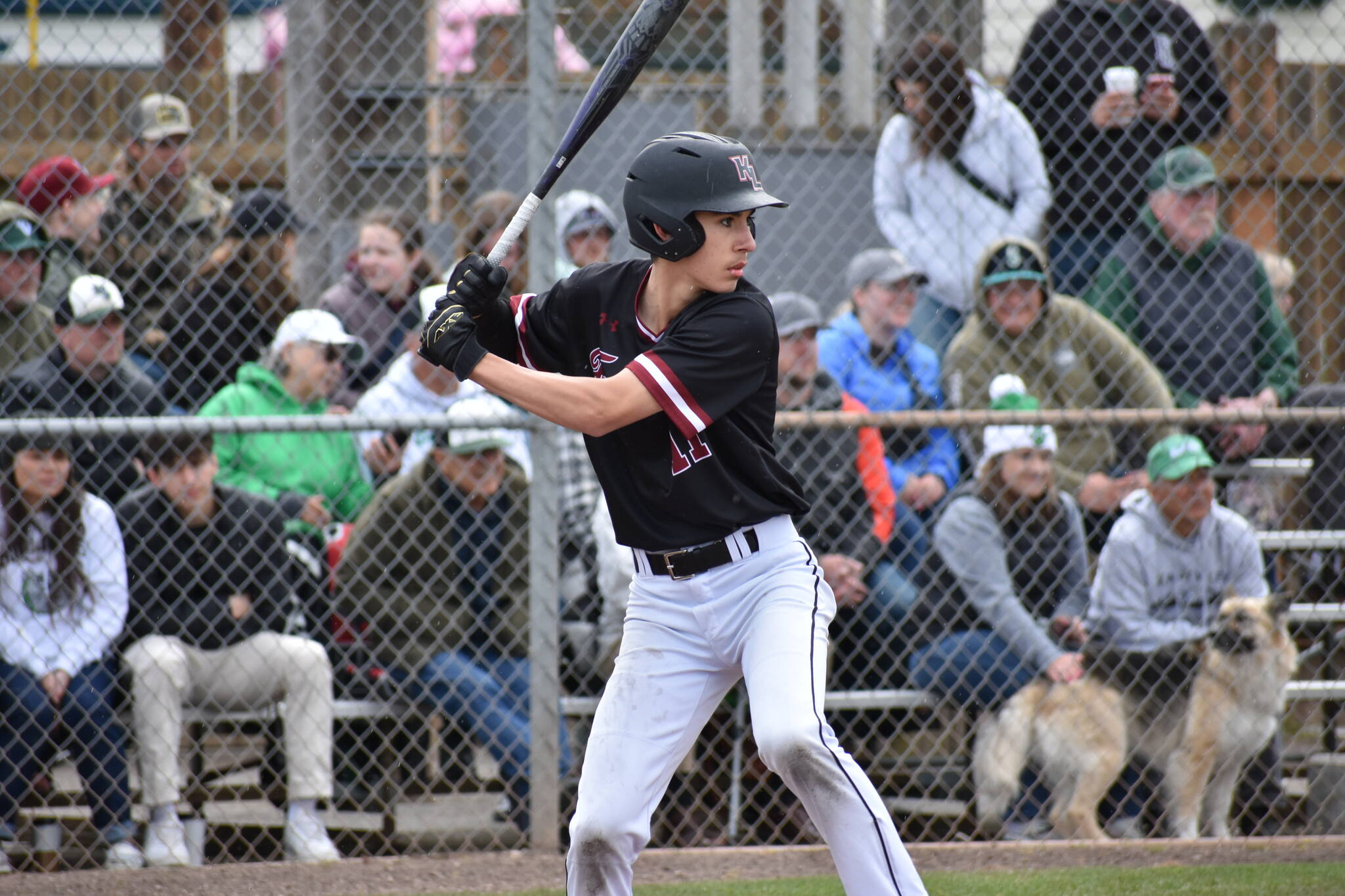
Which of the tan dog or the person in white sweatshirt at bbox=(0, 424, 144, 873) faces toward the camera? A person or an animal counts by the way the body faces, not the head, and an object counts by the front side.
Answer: the person in white sweatshirt

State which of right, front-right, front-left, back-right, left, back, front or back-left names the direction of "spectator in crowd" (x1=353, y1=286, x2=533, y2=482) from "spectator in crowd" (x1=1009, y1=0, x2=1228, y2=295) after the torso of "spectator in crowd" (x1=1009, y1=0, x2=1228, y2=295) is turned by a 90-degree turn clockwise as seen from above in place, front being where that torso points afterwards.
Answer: front-left

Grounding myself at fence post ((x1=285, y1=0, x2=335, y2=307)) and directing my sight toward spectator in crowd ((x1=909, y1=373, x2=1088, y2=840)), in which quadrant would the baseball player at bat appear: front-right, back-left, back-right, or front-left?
front-right

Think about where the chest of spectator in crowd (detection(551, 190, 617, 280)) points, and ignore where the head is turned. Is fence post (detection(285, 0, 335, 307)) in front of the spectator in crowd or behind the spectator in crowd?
behind

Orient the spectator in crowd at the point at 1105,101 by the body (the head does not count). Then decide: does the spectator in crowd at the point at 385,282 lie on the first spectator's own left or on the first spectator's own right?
on the first spectator's own right

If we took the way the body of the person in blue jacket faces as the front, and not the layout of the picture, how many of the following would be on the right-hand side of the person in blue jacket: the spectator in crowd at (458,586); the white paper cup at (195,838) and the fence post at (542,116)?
3

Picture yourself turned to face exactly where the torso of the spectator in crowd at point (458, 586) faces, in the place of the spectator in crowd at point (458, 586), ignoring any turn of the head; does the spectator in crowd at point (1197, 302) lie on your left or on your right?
on your left

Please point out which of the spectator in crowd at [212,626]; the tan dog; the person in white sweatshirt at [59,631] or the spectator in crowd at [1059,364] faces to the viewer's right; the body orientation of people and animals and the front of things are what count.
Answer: the tan dog

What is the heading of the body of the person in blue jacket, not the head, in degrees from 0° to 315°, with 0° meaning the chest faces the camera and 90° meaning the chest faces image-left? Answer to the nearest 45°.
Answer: approximately 315°

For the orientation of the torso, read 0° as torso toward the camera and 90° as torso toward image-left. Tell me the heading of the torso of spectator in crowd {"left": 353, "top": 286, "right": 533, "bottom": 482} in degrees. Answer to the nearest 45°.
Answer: approximately 315°

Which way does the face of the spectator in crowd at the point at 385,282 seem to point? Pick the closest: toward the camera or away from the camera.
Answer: toward the camera

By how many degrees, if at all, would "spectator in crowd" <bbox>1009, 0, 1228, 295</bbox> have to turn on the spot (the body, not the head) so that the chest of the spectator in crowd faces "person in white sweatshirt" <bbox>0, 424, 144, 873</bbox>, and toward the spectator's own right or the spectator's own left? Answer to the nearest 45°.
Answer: approximately 45° to the spectator's own right

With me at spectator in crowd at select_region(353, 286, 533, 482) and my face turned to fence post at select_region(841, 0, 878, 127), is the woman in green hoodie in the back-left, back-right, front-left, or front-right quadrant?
back-left

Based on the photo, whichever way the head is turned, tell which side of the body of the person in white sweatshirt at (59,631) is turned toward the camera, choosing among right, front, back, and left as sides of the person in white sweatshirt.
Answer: front

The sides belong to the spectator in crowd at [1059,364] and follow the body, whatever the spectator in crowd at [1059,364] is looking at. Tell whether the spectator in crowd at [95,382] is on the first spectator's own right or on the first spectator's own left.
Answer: on the first spectator's own right
